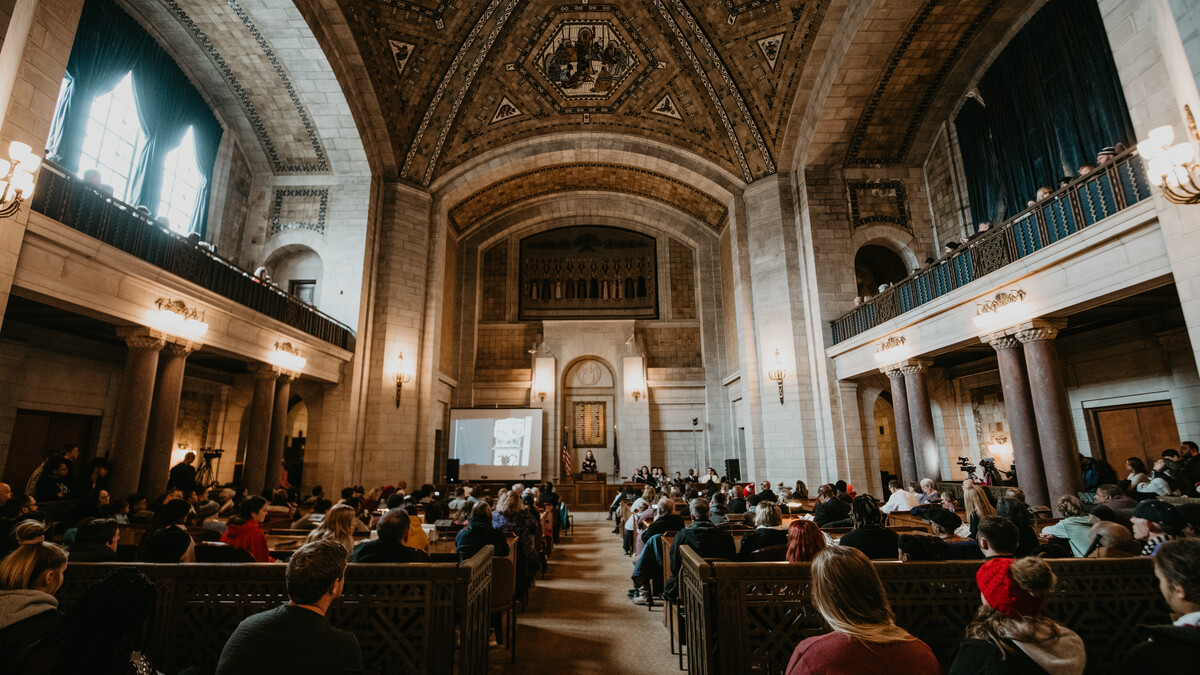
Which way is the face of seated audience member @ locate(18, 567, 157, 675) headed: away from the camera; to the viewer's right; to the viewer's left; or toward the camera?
away from the camera

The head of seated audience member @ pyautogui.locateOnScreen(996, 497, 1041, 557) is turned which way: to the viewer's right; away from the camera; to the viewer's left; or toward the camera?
away from the camera

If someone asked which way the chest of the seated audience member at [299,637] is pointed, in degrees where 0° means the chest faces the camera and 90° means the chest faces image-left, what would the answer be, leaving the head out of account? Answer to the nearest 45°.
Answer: approximately 225°

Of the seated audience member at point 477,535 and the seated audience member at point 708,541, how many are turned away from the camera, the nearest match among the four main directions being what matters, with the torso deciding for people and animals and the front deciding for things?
2

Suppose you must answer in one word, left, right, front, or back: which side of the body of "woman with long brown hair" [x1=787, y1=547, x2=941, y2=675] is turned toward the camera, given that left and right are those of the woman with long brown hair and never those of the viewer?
back

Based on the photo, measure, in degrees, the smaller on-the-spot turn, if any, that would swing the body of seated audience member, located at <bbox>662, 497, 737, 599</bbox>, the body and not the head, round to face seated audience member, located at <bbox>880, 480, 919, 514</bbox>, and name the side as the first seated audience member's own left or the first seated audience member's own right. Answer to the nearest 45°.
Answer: approximately 45° to the first seated audience member's own right

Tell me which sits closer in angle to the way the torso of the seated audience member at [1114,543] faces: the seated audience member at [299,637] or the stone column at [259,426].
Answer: the stone column

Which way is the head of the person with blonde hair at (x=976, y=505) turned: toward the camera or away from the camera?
away from the camera

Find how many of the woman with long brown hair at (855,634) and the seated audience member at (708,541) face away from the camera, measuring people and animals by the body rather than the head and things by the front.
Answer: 2

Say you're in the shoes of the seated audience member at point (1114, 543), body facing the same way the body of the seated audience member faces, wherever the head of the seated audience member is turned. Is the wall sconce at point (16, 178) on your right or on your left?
on your left

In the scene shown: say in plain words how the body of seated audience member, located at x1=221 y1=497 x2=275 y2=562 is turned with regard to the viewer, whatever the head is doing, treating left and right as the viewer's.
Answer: facing away from the viewer and to the right of the viewer

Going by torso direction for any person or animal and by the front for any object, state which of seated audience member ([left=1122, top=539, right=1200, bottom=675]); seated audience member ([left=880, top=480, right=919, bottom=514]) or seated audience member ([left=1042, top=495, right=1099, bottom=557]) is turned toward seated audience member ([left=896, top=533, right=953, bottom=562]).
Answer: seated audience member ([left=1122, top=539, right=1200, bottom=675])

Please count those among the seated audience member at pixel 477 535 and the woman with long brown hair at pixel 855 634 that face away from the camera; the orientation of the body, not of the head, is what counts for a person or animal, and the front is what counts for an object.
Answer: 2

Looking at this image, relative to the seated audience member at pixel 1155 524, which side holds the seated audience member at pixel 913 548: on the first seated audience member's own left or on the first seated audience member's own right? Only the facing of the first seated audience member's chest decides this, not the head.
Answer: on the first seated audience member's own left
